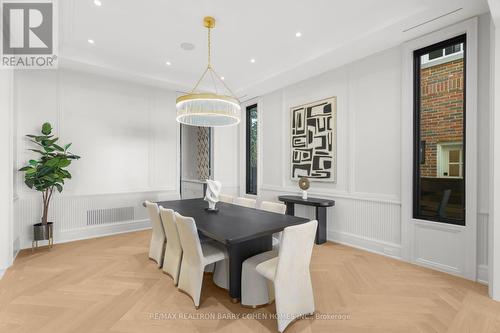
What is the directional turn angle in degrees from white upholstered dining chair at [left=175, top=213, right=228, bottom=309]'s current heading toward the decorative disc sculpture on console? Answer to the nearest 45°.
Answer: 0° — it already faces it

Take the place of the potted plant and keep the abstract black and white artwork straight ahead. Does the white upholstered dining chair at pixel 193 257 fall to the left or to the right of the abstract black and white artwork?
right

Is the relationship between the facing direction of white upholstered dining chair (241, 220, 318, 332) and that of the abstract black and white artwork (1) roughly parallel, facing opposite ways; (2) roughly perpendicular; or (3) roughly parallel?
roughly perpendicular

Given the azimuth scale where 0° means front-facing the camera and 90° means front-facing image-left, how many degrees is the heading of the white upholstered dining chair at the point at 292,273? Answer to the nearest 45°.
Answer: approximately 135°

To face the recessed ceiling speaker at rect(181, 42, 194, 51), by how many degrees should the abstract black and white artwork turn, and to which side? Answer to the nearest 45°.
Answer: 0° — it already faces it

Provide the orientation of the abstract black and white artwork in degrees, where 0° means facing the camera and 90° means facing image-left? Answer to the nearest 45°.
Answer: approximately 45°

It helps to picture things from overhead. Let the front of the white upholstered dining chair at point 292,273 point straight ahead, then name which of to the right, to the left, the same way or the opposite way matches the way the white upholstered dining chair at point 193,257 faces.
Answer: to the right

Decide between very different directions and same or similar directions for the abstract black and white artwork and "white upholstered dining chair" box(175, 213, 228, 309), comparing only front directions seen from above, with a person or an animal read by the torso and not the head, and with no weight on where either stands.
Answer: very different directions

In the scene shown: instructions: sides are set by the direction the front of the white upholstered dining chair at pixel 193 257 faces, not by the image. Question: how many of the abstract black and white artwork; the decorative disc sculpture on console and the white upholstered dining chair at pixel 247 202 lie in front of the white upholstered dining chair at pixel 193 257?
3

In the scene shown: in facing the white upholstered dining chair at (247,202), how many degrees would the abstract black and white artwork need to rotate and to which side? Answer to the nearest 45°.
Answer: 0° — it already faces it

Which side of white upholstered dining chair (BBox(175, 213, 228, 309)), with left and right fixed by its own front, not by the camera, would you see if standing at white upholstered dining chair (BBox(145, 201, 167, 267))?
left

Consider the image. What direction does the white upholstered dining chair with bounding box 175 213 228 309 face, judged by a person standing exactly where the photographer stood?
facing away from the viewer and to the right of the viewer

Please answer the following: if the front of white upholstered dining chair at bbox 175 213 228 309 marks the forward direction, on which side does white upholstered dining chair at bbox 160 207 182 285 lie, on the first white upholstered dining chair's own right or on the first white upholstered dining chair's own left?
on the first white upholstered dining chair's own left

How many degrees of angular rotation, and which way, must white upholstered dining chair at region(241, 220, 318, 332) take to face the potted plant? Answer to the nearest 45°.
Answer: approximately 45° to its left
